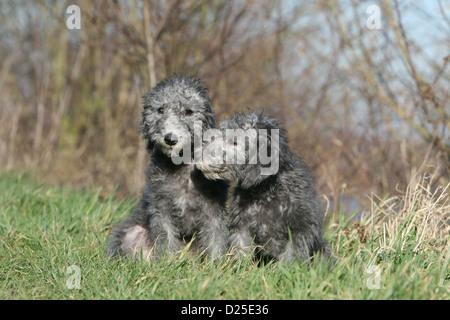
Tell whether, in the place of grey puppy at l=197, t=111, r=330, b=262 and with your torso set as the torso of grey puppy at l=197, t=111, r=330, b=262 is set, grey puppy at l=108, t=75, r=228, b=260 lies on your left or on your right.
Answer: on your right

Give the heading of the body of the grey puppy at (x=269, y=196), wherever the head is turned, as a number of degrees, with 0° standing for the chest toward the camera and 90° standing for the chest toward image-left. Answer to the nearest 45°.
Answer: approximately 45°
